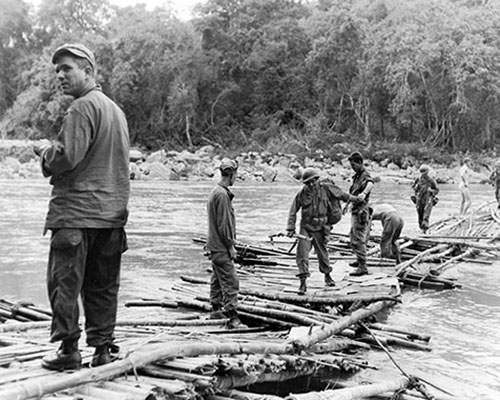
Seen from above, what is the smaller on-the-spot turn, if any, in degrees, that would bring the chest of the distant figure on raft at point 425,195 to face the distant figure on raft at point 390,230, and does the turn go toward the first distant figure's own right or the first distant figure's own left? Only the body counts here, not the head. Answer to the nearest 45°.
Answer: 0° — they already face them

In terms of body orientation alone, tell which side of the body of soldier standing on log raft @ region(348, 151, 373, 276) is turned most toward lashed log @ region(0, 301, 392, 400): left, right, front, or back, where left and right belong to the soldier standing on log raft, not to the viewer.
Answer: left

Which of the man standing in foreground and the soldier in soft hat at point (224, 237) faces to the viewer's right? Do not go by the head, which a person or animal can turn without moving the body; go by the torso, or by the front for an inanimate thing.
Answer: the soldier in soft hat

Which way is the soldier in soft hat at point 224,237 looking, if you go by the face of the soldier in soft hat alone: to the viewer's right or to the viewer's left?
to the viewer's right

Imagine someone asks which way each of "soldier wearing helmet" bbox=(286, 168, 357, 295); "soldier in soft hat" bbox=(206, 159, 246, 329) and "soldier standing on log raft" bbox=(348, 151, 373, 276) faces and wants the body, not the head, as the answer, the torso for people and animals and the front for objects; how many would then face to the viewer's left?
1

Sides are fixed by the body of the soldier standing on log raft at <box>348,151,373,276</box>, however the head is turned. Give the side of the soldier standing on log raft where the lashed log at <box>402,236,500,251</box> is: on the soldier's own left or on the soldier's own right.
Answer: on the soldier's own right

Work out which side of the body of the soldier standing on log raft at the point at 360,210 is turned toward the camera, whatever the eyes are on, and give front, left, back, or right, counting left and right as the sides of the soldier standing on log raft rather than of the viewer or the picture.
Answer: left

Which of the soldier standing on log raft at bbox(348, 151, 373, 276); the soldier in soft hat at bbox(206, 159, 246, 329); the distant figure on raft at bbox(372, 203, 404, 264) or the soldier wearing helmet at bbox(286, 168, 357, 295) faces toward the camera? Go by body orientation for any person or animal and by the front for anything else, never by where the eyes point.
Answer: the soldier wearing helmet at bbox(286, 168, 357, 295)

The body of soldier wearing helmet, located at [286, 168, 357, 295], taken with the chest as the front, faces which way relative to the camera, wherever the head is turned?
toward the camera

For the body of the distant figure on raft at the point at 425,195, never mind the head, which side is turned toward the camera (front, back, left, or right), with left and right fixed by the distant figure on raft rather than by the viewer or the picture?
front

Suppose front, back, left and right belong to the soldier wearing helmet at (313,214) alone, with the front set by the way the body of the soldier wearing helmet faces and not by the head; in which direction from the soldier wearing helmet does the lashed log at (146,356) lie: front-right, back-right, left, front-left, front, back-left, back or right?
front

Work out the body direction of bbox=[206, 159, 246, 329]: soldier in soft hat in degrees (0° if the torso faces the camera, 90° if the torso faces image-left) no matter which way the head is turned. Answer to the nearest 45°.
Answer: approximately 270°

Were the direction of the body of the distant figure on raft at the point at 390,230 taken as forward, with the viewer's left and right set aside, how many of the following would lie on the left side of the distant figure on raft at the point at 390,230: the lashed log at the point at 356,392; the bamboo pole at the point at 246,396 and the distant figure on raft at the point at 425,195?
2

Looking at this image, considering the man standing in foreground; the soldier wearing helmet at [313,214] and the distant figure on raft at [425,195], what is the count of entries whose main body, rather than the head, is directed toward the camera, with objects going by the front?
2

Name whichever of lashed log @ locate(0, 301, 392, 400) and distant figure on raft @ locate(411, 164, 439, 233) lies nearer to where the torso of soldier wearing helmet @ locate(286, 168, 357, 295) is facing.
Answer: the lashed log
